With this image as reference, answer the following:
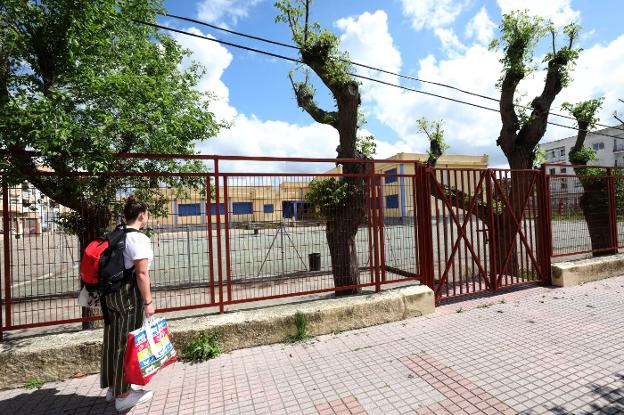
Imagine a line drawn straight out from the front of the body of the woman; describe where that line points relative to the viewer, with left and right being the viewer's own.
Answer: facing away from the viewer and to the right of the viewer

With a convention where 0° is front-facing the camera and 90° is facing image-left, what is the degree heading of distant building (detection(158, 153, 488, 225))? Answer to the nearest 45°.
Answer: approximately 0°

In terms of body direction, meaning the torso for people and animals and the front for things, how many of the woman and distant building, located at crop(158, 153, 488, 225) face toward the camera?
1

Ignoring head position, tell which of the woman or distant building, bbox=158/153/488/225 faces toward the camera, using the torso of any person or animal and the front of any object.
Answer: the distant building

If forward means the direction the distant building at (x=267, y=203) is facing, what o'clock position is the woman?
The woman is roughly at 1 o'clock from the distant building.

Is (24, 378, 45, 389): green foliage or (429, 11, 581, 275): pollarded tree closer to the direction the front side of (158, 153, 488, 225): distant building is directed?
the green foliage

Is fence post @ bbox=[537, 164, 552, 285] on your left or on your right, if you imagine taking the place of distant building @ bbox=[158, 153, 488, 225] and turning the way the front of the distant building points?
on your left

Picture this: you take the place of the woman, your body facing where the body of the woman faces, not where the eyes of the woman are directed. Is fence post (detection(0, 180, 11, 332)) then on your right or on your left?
on your left

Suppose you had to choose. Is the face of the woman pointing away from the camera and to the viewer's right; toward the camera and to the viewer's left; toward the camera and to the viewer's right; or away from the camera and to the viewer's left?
away from the camera and to the viewer's right

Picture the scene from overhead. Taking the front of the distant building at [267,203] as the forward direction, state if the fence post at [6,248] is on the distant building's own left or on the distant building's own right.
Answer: on the distant building's own right

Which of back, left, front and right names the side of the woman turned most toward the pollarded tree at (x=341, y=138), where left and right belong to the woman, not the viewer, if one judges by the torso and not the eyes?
front
